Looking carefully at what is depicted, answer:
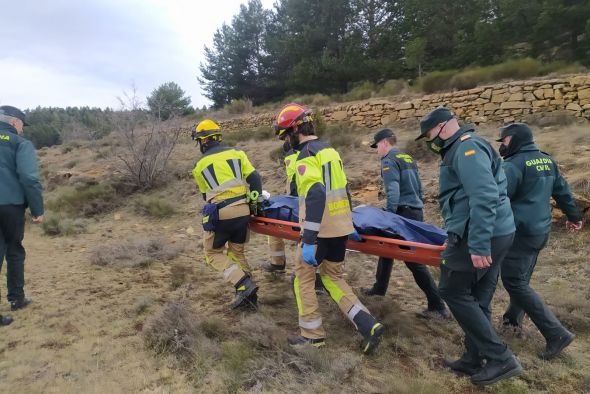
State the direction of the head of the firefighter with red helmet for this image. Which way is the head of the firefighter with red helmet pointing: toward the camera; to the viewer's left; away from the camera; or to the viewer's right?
to the viewer's left

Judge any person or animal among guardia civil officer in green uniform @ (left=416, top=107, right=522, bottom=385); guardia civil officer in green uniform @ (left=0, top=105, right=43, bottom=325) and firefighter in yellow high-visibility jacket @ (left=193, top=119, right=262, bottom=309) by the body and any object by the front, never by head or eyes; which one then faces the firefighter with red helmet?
guardia civil officer in green uniform @ (left=416, top=107, right=522, bottom=385)

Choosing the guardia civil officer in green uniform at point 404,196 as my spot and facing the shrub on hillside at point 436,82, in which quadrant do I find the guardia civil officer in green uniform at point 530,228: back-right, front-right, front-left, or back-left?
back-right

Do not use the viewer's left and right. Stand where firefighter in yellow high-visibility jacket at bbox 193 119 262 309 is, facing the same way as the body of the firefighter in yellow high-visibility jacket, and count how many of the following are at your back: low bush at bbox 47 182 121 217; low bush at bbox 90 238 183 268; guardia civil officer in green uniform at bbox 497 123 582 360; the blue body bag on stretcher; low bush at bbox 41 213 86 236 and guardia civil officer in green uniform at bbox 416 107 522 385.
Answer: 3

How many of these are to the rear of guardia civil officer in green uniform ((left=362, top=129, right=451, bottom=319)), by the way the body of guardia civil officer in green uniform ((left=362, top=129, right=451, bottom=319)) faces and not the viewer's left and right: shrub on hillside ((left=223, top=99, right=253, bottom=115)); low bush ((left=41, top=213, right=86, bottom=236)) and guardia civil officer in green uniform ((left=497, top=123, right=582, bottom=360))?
1

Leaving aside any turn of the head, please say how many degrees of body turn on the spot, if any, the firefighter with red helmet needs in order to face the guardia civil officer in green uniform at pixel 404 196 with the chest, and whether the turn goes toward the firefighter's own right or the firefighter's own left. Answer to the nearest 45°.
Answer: approximately 90° to the firefighter's own right

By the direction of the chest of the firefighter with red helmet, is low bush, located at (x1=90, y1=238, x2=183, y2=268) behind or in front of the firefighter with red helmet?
in front

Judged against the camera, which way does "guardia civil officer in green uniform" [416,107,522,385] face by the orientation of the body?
to the viewer's left

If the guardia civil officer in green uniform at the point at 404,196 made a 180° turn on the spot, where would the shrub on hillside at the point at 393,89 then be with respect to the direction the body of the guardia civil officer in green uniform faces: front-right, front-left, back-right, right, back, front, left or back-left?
back-left

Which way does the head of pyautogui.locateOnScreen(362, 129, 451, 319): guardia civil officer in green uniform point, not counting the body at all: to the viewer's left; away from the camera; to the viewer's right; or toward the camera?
to the viewer's left
